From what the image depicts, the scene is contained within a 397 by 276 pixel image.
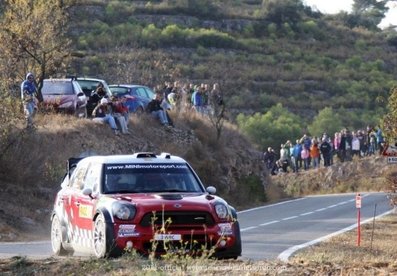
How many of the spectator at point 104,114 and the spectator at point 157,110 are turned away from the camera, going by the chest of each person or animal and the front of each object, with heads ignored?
0

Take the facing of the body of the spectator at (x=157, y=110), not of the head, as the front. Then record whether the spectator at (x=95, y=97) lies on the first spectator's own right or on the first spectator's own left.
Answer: on the first spectator's own right

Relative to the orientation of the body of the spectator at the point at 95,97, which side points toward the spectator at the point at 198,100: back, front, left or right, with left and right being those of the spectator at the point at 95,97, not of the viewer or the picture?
left

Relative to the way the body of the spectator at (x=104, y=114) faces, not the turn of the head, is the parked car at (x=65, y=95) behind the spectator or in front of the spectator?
behind

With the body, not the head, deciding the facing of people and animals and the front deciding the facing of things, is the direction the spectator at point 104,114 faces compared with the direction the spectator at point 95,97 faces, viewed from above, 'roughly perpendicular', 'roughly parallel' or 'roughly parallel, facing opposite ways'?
roughly parallel

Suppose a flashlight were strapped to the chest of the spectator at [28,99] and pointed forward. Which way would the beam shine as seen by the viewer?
toward the camera

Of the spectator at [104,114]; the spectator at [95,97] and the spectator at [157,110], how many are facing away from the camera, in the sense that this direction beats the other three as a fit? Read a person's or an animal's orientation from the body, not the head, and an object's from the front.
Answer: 0

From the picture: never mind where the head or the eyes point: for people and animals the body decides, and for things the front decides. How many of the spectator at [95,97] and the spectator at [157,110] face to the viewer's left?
0

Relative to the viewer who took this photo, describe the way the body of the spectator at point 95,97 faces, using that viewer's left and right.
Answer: facing the viewer and to the right of the viewer

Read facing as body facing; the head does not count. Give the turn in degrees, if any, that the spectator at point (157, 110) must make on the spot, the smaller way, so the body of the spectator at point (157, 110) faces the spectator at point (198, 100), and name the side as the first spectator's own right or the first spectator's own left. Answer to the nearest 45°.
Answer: approximately 90° to the first spectator's own left

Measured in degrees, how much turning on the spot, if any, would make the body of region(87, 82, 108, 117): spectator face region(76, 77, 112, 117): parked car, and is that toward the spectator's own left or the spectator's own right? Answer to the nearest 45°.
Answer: approximately 135° to the spectator's own left

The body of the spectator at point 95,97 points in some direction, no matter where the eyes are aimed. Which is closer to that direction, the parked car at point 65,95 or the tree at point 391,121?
the tree

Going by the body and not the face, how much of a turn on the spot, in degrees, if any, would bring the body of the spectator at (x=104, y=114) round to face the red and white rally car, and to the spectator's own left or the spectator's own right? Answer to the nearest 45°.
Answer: approximately 45° to the spectator's own right

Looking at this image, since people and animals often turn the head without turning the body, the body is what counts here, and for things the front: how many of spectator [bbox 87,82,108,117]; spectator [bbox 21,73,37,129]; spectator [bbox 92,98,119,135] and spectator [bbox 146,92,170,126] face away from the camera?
0
